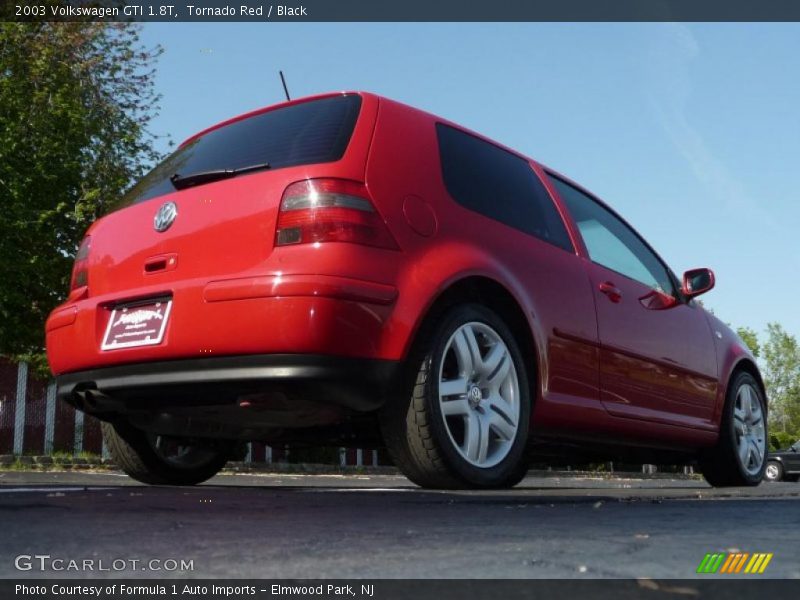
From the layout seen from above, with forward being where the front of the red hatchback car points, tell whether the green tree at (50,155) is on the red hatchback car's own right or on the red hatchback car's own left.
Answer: on the red hatchback car's own left

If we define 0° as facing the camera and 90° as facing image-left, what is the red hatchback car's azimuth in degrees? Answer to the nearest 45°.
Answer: approximately 225°
